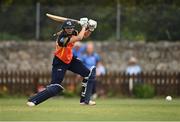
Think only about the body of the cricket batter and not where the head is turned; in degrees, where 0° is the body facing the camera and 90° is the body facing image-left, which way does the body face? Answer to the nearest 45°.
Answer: approximately 315°
